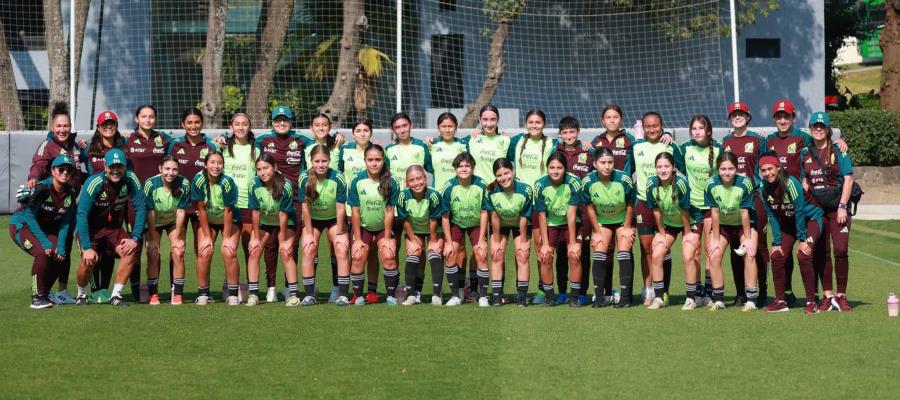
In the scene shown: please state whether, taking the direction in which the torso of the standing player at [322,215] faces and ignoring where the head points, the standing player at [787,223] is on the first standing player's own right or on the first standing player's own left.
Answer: on the first standing player's own left

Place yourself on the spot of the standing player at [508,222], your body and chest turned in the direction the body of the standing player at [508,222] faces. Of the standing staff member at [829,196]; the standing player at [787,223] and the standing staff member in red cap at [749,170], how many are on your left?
3

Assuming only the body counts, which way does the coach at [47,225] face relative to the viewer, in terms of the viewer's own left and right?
facing the viewer and to the right of the viewer

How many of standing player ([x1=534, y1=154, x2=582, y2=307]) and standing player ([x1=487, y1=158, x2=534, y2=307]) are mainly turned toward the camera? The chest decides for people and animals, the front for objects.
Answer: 2

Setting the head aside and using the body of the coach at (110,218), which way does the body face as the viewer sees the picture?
toward the camera

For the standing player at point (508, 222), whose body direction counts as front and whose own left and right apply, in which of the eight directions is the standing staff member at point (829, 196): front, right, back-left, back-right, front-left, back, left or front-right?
left

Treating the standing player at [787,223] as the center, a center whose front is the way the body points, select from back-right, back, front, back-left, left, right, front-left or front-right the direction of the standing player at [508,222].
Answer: front-right

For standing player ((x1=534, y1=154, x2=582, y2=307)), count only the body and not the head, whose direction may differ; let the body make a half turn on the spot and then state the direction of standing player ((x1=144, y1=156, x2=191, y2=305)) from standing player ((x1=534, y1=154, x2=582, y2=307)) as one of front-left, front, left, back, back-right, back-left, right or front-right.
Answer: left

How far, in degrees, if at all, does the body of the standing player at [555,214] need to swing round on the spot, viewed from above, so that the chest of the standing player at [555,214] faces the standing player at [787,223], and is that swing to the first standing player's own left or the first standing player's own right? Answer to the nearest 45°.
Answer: approximately 90° to the first standing player's own left

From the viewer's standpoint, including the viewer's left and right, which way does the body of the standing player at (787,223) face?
facing the viewer and to the left of the viewer

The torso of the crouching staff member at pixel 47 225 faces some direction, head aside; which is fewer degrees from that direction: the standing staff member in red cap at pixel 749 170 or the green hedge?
the standing staff member in red cap
